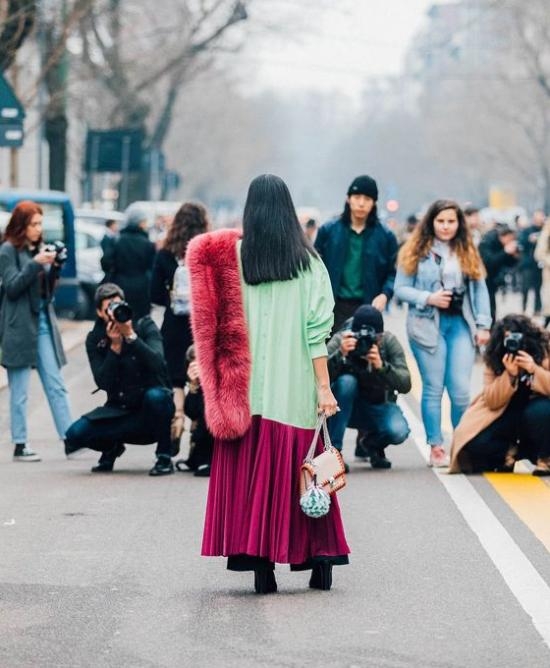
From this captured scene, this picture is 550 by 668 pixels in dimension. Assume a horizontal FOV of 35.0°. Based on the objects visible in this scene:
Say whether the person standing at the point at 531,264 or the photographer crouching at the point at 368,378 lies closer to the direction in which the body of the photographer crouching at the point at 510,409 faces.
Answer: the photographer crouching

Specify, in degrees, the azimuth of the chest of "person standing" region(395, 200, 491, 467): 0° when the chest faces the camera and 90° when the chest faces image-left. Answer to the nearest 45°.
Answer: approximately 0°

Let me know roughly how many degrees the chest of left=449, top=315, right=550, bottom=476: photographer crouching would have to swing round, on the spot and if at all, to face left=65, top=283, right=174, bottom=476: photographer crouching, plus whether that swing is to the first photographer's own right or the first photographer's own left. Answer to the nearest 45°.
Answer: approximately 90° to the first photographer's own right

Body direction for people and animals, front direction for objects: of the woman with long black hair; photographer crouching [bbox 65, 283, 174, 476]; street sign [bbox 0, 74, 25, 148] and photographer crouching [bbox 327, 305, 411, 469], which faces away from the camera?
the woman with long black hair

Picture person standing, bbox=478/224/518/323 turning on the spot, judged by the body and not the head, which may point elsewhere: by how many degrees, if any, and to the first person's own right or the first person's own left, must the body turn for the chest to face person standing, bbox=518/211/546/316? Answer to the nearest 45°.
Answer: approximately 90° to the first person's own left

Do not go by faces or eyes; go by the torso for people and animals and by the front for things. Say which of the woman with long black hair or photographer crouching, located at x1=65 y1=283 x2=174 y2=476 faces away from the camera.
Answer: the woman with long black hair

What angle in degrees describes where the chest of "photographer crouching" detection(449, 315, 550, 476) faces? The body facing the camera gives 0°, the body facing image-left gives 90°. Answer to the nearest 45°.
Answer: approximately 0°

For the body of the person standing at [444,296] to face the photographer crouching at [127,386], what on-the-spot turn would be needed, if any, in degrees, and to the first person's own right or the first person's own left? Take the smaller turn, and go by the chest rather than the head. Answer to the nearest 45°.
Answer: approximately 90° to the first person's own right

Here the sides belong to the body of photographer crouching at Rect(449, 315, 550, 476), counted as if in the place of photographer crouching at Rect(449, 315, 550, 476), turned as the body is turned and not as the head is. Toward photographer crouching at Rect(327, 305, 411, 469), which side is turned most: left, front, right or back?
right

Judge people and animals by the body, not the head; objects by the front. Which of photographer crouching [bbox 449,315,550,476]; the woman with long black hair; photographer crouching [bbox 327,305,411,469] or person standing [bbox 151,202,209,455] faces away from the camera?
the woman with long black hair

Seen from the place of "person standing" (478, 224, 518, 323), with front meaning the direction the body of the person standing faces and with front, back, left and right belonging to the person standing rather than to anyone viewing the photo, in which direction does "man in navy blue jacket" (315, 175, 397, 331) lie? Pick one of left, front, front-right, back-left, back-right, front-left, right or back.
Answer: right

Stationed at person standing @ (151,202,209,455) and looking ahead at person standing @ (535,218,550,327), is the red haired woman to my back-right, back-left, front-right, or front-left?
back-left

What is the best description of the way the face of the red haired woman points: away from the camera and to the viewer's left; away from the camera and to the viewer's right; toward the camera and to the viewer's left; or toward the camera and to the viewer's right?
toward the camera and to the viewer's right
